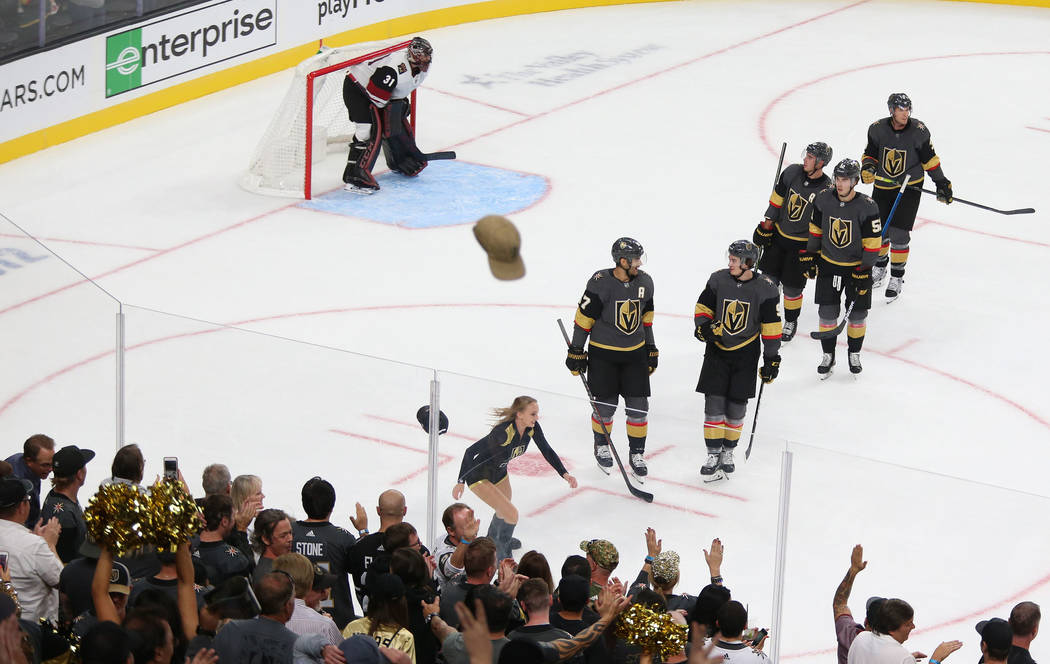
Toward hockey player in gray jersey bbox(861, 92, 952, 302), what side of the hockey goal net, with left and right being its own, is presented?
front

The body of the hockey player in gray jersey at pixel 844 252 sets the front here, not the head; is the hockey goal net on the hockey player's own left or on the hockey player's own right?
on the hockey player's own right

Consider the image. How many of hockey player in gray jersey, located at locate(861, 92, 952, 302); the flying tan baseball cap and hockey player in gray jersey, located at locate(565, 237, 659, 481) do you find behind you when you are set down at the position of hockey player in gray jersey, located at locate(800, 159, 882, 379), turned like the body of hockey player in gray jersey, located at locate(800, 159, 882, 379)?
1

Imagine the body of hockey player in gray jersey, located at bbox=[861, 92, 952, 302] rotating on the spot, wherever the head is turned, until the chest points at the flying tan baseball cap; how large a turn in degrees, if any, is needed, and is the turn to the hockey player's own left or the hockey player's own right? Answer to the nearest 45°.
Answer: approximately 45° to the hockey player's own right

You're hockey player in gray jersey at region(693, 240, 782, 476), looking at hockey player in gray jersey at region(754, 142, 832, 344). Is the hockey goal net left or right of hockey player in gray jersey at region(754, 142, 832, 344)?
left

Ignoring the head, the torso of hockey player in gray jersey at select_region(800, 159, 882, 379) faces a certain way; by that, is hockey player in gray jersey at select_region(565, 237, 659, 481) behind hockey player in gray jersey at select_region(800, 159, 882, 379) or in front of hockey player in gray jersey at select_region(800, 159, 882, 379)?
in front

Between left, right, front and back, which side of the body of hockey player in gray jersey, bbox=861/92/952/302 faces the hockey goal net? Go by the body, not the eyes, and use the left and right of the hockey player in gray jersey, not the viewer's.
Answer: right

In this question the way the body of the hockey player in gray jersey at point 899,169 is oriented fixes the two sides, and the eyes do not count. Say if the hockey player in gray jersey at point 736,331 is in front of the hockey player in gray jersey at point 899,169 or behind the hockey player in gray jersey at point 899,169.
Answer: in front

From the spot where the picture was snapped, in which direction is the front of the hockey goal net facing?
facing the viewer and to the right of the viewer

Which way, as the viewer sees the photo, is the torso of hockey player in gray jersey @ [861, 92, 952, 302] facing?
toward the camera

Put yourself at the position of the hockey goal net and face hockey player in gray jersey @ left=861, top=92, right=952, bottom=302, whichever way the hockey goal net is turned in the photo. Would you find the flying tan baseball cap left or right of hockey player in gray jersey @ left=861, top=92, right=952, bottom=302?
right

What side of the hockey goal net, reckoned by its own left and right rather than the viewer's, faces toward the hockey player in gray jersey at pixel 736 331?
front

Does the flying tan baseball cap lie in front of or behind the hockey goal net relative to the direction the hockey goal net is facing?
in front

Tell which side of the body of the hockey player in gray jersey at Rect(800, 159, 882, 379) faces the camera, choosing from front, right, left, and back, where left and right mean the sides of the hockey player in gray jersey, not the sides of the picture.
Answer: front

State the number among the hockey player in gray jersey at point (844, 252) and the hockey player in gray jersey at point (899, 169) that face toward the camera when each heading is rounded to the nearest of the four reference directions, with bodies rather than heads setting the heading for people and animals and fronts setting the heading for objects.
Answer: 2
